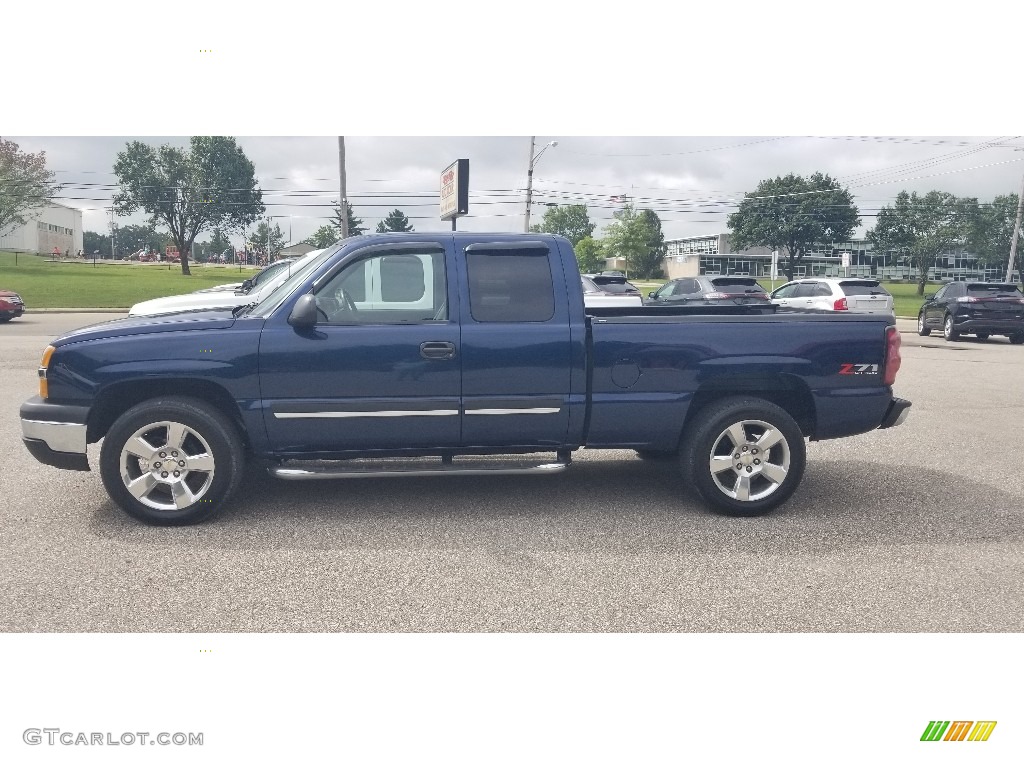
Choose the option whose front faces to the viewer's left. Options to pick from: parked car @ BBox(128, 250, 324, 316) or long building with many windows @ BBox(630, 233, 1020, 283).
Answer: the parked car

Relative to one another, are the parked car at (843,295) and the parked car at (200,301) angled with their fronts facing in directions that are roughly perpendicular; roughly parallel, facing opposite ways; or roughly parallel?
roughly perpendicular

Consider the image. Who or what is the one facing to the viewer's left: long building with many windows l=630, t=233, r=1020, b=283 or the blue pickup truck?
the blue pickup truck

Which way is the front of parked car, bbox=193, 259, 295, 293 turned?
to the viewer's left

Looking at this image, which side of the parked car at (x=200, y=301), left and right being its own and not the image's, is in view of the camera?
left

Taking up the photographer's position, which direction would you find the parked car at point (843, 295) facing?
facing away from the viewer and to the left of the viewer

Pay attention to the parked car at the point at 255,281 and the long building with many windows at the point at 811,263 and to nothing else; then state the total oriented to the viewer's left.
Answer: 1

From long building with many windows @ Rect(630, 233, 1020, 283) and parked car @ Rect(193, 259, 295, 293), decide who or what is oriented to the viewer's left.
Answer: the parked car

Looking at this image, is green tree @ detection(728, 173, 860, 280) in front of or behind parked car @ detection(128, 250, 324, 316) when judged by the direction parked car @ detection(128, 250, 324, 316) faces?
behind

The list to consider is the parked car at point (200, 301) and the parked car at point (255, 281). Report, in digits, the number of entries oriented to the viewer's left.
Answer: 2
